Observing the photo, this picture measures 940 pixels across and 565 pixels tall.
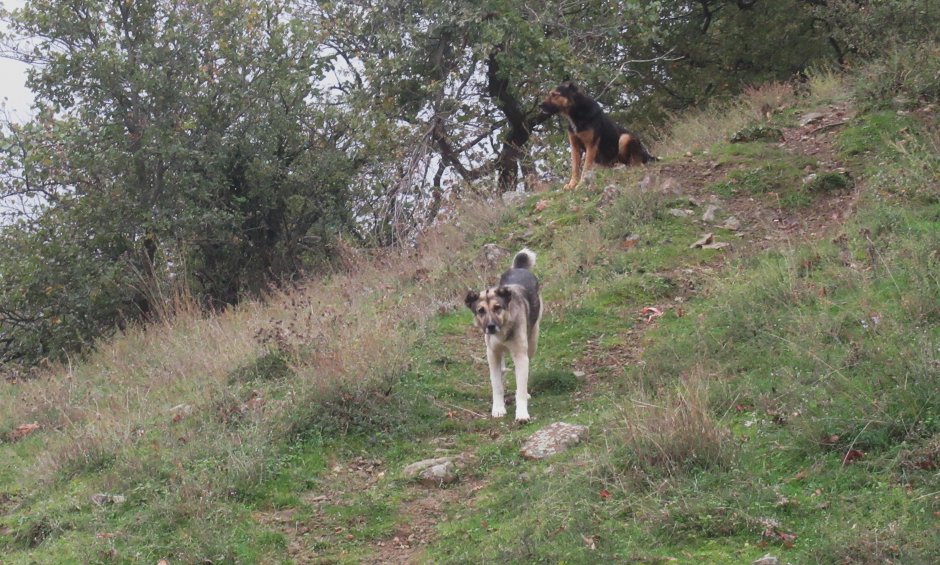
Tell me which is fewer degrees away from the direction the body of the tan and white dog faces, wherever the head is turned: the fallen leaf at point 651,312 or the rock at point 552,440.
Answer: the rock

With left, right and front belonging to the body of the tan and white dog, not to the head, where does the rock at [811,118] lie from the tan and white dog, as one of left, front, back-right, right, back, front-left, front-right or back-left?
back-left

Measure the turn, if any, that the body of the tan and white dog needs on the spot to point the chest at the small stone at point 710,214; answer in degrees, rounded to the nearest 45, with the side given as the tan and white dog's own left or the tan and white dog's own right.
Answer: approximately 135° to the tan and white dog's own left

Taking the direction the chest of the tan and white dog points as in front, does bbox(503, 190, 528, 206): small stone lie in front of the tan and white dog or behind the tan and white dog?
behind

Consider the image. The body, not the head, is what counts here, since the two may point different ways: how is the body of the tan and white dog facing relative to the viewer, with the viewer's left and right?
facing the viewer

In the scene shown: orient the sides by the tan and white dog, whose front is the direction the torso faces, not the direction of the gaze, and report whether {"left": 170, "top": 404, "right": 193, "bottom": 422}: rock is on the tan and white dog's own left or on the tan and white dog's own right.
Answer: on the tan and white dog's own right

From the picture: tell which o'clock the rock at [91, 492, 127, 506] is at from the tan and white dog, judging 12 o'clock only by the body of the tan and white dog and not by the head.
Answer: The rock is roughly at 2 o'clock from the tan and white dog.

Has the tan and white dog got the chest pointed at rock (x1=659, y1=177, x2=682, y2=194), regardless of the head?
no

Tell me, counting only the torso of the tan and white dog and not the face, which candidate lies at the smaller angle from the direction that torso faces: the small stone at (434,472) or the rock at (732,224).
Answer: the small stone

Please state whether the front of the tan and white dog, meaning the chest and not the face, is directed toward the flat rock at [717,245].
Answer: no

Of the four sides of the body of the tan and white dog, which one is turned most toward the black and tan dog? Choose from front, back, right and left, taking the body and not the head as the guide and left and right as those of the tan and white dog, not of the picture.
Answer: back

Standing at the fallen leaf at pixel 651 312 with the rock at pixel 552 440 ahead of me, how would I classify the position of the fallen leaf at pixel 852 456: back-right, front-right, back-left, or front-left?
front-left

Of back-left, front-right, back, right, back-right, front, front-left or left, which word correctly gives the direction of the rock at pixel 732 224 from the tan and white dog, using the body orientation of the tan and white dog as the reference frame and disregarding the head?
back-left

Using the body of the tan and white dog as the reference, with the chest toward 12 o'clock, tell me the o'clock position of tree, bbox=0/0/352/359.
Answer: The tree is roughly at 5 o'clock from the tan and white dog.

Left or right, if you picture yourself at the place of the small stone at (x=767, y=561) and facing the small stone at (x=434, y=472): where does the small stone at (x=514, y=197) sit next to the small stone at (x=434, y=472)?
right
